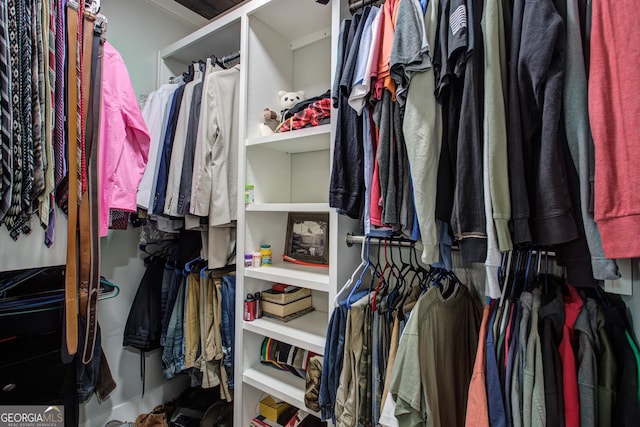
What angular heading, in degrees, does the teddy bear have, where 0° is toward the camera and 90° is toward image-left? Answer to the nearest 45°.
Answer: approximately 0°

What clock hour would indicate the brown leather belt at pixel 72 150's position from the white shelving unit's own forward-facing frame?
The brown leather belt is roughly at 12 o'clock from the white shelving unit.

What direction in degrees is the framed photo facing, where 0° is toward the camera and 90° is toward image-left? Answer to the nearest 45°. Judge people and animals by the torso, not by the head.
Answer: approximately 45°

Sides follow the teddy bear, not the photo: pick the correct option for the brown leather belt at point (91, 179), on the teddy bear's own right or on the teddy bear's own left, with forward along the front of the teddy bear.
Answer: on the teddy bear's own right

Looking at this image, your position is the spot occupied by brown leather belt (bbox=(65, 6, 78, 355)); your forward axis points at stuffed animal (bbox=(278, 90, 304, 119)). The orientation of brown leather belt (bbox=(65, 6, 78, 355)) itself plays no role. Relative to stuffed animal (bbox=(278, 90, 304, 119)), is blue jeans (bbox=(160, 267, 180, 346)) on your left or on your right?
left
